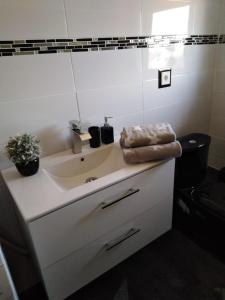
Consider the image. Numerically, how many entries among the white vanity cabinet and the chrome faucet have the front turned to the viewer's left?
0

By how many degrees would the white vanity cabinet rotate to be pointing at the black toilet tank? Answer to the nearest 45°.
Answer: approximately 90° to its left

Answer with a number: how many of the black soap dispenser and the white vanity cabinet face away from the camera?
0

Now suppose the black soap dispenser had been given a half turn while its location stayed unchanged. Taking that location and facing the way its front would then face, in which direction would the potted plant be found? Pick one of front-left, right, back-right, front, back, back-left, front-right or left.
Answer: front-left

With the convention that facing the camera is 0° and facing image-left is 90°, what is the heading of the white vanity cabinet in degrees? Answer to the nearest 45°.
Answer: approximately 315°

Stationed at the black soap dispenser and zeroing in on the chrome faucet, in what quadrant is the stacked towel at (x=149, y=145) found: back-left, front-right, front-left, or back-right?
back-left

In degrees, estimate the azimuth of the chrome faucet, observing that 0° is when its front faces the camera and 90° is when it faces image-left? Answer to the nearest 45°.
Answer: approximately 315°
